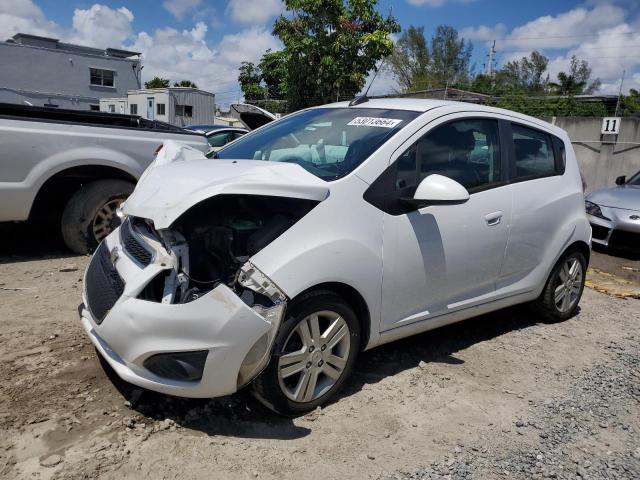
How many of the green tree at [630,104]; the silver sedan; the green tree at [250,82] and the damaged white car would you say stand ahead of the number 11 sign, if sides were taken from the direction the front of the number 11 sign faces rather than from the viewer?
2

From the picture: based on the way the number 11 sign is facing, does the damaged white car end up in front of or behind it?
in front

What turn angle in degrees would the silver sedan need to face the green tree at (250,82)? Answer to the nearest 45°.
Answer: approximately 90° to its right

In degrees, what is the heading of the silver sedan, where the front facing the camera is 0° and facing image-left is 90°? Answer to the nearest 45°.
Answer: approximately 45°

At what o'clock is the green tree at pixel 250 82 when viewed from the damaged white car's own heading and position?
The green tree is roughly at 4 o'clock from the damaged white car.

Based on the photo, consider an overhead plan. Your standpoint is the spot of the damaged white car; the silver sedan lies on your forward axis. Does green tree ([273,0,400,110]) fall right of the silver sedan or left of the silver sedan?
left

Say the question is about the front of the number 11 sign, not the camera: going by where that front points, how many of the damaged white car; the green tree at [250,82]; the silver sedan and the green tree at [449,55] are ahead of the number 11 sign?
2

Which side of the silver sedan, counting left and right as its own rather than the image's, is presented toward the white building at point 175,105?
right

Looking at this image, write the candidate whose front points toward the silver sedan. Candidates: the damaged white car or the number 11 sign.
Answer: the number 11 sign

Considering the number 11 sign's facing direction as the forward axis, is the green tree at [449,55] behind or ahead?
behind

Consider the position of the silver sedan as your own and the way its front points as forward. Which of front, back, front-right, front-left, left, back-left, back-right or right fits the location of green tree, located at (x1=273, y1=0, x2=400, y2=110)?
right

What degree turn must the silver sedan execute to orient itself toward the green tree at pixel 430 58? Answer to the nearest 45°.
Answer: approximately 90° to its right

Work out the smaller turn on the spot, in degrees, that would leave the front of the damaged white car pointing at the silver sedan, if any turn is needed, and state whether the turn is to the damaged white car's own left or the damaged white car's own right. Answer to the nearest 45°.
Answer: approximately 180°
